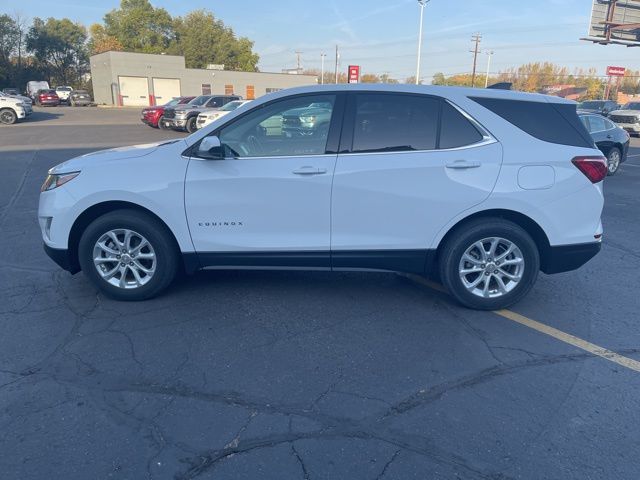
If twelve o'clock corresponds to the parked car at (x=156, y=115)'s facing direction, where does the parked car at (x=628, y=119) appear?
the parked car at (x=628, y=119) is roughly at 8 o'clock from the parked car at (x=156, y=115).

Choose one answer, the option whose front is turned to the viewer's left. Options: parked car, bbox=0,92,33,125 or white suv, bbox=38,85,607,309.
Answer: the white suv

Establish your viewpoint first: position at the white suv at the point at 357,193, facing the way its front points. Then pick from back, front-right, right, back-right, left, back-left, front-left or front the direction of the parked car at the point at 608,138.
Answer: back-right

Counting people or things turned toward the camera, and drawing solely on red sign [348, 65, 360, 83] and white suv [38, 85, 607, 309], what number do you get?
1

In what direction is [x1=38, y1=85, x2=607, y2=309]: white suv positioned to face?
to the viewer's left

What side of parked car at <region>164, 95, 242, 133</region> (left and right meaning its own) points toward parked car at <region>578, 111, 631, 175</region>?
left

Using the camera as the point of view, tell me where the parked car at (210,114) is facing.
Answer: facing the viewer and to the left of the viewer

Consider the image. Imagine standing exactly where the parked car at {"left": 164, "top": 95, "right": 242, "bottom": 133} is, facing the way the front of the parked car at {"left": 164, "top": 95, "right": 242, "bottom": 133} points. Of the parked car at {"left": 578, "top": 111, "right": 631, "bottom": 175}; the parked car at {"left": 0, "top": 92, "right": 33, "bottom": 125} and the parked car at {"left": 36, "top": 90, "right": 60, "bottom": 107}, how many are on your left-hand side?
1

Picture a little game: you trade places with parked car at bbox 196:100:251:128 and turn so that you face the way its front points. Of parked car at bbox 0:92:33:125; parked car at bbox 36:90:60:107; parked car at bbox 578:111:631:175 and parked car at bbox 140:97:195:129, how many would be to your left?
1

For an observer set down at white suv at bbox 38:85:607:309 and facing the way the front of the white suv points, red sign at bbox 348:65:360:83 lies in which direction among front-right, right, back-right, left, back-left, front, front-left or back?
right

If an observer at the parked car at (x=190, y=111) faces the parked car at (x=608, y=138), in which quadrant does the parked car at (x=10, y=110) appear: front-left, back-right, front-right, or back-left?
back-right

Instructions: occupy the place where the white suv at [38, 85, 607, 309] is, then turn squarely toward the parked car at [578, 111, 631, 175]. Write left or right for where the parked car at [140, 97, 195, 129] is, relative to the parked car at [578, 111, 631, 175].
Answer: left

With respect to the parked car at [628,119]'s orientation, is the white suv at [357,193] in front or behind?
in front

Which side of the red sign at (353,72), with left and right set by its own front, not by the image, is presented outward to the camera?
front

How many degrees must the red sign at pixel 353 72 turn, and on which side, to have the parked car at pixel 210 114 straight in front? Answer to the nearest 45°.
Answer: approximately 45° to its right
